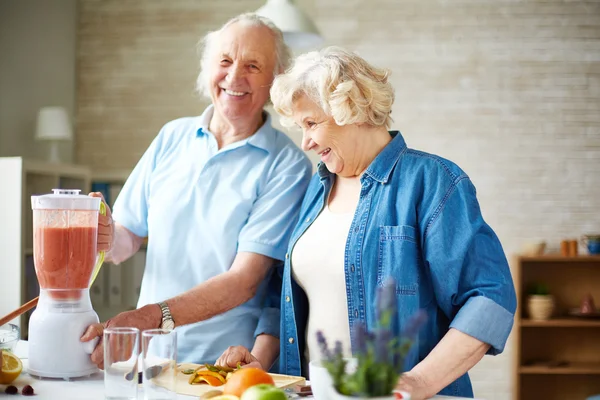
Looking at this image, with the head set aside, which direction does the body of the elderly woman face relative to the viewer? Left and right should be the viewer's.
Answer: facing the viewer and to the left of the viewer

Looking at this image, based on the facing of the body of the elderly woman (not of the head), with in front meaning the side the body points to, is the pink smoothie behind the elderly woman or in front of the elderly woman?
in front

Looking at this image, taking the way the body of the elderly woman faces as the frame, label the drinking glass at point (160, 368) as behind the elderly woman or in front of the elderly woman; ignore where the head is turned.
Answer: in front

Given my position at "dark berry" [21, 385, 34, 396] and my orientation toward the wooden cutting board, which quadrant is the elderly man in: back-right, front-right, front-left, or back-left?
front-left

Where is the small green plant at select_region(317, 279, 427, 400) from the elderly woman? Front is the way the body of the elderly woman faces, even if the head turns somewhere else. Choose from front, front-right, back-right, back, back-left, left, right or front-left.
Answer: front-left

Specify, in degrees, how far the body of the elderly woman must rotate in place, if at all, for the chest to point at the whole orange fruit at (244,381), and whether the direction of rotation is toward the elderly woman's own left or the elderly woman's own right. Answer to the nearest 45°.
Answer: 0° — they already face it

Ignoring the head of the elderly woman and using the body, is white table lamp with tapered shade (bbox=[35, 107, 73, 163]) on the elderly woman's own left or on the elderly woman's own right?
on the elderly woman's own right

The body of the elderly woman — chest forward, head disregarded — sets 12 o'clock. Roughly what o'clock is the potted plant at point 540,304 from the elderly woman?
The potted plant is roughly at 5 o'clock from the elderly woman.

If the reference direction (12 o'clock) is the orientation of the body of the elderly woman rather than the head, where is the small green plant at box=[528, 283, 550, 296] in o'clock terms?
The small green plant is roughly at 5 o'clock from the elderly woman.

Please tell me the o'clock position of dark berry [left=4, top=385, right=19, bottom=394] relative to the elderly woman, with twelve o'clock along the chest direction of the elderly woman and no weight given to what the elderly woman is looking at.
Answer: The dark berry is roughly at 1 o'clock from the elderly woman.

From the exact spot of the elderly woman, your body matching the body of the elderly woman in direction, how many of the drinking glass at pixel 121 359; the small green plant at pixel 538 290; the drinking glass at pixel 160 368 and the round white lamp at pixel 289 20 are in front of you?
2

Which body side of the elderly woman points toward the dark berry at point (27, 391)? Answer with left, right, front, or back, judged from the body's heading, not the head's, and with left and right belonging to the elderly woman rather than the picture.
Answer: front

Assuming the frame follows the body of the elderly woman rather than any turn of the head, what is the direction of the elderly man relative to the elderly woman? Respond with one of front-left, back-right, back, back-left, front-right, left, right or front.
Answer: right
